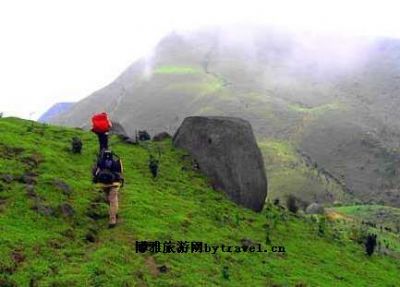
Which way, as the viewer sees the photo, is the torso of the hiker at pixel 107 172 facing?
away from the camera

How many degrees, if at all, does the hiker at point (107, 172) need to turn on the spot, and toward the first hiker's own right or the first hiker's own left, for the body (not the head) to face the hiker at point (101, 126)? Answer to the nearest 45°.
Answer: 0° — they already face them

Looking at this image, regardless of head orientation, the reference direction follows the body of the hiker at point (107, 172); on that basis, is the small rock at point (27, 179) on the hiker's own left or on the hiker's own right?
on the hiker's own left

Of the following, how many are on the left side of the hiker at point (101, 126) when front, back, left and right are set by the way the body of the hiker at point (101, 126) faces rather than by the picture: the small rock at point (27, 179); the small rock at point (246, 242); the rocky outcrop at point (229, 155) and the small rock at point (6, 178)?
2

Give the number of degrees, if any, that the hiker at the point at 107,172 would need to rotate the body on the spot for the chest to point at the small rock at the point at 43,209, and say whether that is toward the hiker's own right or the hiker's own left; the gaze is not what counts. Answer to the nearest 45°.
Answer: approximately 90° to the hiker's own left

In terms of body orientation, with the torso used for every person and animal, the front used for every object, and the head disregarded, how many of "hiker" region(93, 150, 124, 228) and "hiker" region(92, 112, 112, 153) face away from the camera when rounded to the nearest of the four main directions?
2

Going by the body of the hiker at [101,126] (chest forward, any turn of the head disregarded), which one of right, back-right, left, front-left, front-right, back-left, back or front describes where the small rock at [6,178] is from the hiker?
left

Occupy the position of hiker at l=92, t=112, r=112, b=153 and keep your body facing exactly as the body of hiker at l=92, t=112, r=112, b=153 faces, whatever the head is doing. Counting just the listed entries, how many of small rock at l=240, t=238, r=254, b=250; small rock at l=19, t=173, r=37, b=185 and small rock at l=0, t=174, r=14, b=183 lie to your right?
1

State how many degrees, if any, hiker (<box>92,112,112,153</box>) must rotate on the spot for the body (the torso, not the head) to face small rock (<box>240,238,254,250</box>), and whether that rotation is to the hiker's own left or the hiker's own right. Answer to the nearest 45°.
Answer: approximately 90° to the hiker's own right

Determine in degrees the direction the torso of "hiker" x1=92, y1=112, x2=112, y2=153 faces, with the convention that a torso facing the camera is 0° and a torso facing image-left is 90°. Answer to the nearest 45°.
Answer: approximately 180°
